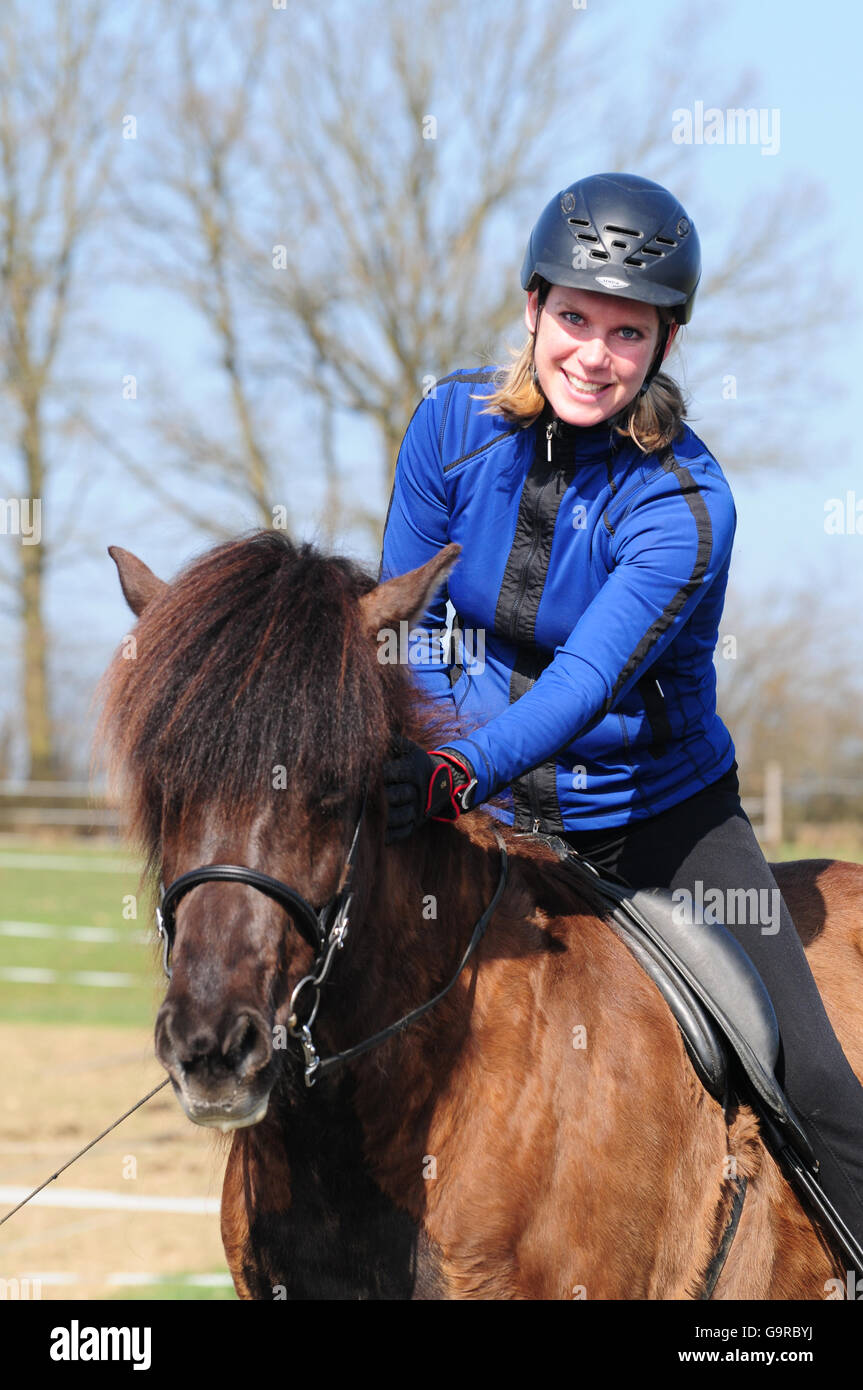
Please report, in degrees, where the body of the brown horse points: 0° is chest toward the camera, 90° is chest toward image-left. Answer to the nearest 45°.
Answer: approximately 45°

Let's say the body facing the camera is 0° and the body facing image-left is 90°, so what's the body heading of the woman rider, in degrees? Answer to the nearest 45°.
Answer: approximately 45°
